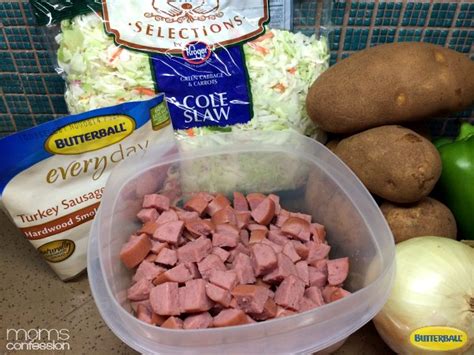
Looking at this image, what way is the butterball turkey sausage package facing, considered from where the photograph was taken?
facing the viewer
